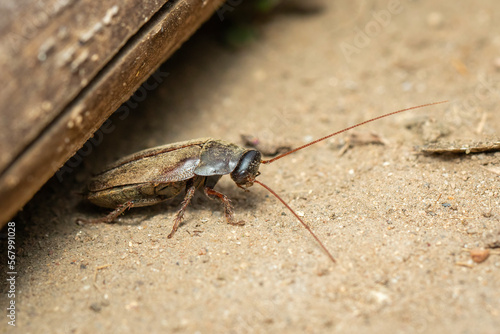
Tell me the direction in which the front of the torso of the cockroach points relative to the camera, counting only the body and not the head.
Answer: to the viewer's right
